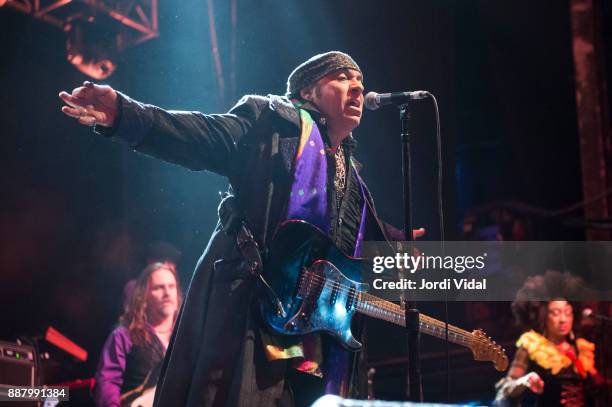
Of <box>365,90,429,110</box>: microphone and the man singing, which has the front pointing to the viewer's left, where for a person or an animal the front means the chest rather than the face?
the microphone

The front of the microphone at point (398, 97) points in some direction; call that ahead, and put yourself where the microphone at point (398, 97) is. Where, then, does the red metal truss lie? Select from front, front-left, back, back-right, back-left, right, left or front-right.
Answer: front-right

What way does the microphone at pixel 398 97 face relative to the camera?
to the viewer's left

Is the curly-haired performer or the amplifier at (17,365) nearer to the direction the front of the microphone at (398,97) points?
the amplifier

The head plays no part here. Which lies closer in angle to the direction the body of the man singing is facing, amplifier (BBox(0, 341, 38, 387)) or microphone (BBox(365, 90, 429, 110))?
the microphone

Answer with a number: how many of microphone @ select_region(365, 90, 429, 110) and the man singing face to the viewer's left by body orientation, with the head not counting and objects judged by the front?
1
